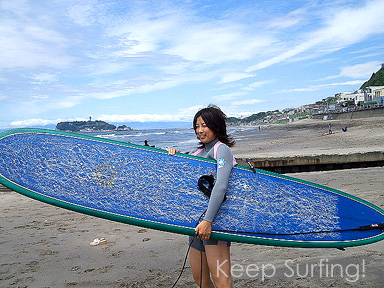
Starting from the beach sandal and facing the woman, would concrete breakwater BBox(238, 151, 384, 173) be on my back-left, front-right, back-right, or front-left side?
back-left

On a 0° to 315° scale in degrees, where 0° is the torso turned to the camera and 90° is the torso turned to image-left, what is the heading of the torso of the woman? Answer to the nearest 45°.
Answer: approximately 45°

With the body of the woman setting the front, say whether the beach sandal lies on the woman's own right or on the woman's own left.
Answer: on the woman's own right

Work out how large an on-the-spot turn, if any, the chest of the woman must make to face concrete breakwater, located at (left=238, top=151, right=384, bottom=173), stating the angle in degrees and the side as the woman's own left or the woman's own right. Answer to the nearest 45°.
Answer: approximately 180°
